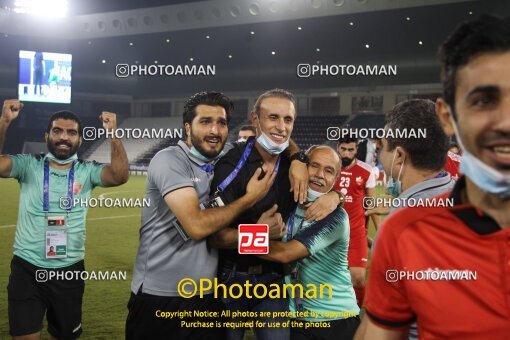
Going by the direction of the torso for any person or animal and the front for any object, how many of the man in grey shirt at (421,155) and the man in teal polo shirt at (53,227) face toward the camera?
1

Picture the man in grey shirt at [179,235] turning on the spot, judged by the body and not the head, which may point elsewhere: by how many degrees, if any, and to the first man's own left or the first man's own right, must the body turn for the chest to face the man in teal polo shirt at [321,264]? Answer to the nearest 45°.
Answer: approximately 45° to the first man's own left

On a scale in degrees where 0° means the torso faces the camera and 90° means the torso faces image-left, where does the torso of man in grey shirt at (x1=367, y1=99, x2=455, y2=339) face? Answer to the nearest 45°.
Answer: approximately 135°

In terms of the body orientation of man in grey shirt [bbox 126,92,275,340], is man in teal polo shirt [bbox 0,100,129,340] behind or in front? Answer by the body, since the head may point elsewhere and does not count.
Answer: behind

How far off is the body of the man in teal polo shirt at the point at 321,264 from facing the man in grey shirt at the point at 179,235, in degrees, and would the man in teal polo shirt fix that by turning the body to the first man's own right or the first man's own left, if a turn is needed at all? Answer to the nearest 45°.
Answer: approximately 45° to the first man's own right

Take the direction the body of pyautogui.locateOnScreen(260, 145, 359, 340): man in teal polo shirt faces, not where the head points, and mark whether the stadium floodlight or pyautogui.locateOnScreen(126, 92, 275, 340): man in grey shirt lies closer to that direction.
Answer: the man in grey shirt

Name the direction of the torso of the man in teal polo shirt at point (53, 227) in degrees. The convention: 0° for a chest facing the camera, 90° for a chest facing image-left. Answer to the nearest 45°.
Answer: approximately 0°

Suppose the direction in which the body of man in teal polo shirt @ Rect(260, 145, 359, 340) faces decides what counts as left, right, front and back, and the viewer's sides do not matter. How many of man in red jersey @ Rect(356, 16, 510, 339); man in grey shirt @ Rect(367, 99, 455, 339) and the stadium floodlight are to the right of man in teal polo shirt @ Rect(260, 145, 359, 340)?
1

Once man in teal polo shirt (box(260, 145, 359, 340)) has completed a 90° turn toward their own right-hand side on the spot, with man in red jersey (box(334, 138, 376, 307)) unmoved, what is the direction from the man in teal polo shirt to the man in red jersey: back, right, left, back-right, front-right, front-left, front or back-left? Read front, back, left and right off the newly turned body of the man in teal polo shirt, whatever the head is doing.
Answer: front-right

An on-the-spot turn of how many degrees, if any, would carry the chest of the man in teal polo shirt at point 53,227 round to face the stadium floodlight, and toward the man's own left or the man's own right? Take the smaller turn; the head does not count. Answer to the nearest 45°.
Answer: approximately 180°

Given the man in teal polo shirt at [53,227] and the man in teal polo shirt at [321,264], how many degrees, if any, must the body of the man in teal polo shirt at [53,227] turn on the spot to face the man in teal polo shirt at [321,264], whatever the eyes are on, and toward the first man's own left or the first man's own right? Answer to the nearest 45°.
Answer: approximately 45° to the first man's own left

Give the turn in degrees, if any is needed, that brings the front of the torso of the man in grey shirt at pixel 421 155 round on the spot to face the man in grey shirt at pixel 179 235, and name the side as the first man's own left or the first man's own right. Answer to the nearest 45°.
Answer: approximately 45° to the first man's own left
